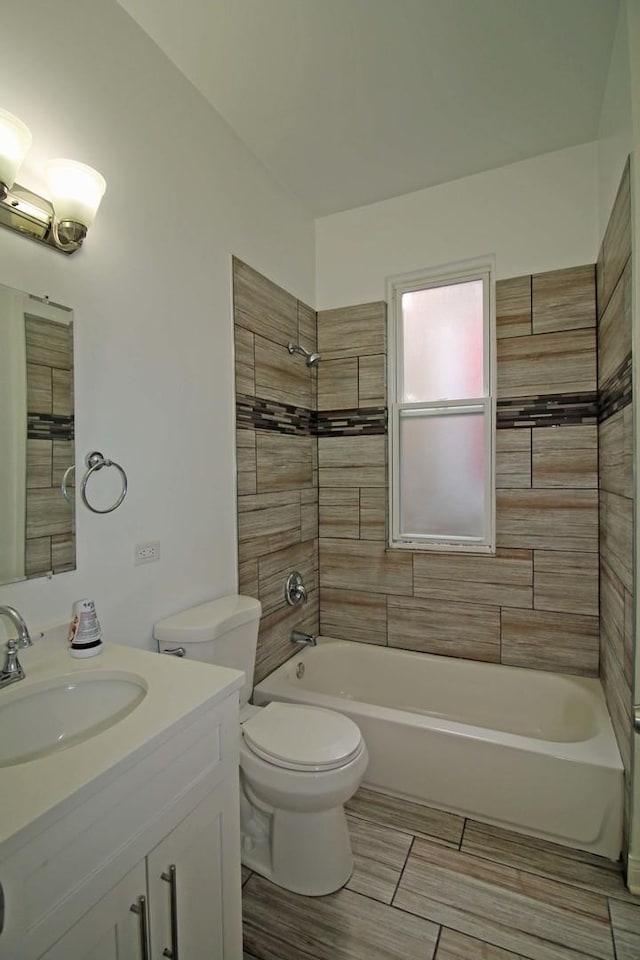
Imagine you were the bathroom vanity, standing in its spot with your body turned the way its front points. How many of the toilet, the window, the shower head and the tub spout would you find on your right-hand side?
0

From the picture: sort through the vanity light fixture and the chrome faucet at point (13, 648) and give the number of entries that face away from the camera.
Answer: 0

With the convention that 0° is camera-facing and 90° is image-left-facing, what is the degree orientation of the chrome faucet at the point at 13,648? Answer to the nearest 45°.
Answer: approximately 315°

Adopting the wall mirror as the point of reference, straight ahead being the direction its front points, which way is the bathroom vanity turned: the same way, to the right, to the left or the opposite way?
the same way

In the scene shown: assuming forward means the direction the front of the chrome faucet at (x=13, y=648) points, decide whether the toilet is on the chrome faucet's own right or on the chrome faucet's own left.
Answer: on the chrome faucet's own left

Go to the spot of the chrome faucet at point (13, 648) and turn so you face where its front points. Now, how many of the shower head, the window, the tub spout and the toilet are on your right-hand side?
0

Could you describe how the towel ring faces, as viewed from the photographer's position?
facing the viewer and to the right of the viewer

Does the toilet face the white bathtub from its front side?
no

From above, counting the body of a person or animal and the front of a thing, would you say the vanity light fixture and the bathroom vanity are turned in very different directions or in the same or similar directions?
same or similar directions

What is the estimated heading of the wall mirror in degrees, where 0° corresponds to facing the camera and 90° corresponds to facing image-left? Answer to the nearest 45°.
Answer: approximately 315°

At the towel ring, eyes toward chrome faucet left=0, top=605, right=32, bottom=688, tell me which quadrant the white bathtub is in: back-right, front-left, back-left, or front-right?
back-left

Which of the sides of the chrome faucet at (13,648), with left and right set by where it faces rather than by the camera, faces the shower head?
left

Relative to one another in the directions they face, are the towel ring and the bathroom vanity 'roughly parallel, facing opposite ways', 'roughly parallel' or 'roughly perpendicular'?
roughly parallel

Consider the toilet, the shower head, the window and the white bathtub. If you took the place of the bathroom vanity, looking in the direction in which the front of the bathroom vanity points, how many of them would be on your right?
0
